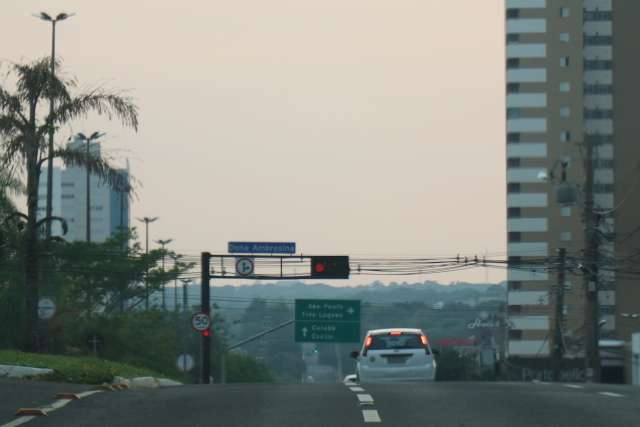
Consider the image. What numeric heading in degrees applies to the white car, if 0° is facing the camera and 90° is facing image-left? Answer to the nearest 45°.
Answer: approximately 180°
